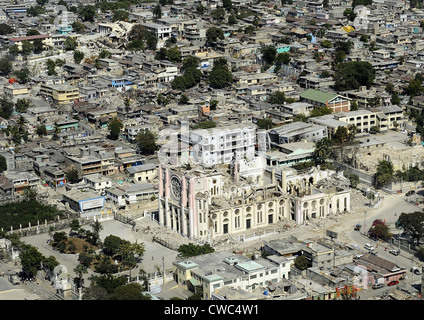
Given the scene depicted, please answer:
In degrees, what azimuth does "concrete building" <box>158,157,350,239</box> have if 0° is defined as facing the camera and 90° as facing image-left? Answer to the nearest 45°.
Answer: approximately 45°

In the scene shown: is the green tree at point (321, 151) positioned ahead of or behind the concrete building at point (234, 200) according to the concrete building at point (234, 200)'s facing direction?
behind

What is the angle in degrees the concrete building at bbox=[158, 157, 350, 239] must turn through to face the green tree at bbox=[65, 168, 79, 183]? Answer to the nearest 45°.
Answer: approximately 90° to its right

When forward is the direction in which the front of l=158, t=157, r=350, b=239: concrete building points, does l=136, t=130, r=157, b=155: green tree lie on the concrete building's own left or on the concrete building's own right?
on the concrete building's own right

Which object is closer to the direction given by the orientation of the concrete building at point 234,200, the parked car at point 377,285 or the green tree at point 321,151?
the parked car

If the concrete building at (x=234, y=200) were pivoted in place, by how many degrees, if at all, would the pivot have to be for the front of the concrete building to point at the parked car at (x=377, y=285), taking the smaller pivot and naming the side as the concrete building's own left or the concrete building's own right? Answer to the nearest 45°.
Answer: approximately 90° to the concrete building's own left

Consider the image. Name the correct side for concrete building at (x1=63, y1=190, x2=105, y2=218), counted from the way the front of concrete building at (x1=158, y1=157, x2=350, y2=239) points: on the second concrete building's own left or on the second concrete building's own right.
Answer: on the second concrete building's own right

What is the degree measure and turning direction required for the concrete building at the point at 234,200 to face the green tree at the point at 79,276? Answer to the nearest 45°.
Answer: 0° — it already faces it

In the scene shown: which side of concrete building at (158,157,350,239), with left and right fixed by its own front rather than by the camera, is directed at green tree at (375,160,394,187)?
back

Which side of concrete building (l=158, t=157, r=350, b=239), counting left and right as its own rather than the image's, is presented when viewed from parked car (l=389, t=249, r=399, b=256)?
left

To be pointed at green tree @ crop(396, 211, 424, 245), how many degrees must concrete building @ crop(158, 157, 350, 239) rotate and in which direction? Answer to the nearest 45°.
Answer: approximately 135° to its left
